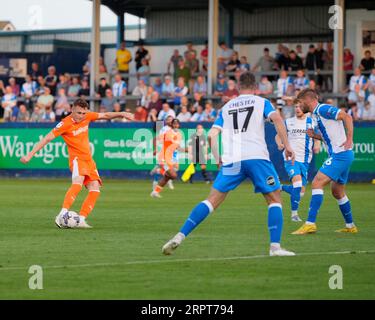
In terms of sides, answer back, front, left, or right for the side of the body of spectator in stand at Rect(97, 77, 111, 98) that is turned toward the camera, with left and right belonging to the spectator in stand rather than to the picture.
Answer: front

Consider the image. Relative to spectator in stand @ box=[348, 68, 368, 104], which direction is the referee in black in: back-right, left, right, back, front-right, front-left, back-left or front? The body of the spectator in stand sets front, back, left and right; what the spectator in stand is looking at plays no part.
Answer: front-right

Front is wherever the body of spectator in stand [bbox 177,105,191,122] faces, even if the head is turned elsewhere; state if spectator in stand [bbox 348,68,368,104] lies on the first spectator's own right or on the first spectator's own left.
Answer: on the first spectator's own left

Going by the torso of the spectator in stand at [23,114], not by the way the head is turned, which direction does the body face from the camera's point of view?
toward the camera

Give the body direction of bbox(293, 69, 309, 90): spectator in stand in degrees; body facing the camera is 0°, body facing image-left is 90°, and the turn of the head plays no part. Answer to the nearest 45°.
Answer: approximately 0°

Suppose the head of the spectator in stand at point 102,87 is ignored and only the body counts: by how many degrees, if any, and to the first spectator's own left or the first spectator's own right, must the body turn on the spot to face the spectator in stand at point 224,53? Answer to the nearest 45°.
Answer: approximately 90° to the first spectator's own left

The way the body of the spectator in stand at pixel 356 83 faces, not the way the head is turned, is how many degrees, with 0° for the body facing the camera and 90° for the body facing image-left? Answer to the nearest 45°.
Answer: approximately 45°

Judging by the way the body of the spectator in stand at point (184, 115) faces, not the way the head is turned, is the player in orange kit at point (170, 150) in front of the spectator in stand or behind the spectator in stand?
in front

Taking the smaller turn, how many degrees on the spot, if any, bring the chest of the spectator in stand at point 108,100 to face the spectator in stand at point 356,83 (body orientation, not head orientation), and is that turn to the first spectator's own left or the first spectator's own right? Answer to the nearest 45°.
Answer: approximately 45° to the first spectator's own left

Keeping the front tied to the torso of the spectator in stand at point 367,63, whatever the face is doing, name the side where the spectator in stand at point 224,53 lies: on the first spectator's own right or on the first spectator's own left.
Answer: on the first spectator's own right

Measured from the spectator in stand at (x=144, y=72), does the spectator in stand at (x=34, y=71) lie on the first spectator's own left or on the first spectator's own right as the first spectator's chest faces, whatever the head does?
on the first spectator's own right

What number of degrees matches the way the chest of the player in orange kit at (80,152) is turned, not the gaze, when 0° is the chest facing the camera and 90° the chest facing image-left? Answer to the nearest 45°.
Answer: approximately 315°

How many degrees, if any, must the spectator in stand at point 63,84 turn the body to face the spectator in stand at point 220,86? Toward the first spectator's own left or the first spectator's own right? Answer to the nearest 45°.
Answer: approximately 45° to the first spectator's own left

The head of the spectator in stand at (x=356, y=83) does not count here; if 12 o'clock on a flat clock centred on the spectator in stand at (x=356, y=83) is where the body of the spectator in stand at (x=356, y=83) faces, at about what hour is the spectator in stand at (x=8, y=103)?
the spectator in stand at (x=8, y=103) is roughly at 2 o'clock from the spectator in stand at (x=356, y=83).

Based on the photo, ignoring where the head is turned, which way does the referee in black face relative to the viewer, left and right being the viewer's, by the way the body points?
facing the viewer

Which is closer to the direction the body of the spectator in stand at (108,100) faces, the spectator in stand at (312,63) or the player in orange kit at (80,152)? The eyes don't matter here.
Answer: the player in orange kit

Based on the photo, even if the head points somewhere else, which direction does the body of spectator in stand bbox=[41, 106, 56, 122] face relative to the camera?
toward the camera
